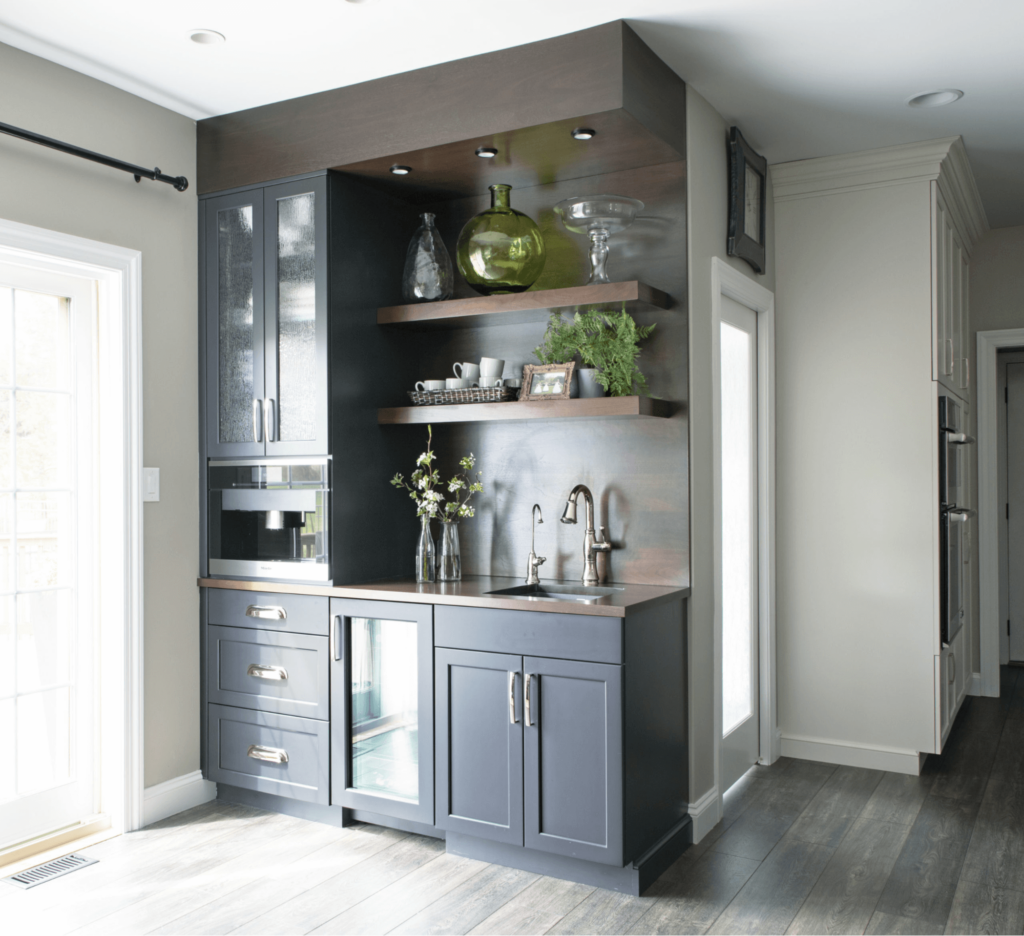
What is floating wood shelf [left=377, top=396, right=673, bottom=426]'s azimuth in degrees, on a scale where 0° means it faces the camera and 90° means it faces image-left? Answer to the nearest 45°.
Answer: approximately 45°

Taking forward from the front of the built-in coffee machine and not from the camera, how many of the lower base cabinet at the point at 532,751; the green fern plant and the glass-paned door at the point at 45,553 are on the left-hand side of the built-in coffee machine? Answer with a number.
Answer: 2

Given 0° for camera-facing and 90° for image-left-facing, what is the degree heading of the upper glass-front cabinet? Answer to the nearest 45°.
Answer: approximately 45°

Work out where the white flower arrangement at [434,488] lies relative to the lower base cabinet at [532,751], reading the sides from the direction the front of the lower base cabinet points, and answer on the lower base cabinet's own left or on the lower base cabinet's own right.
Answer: on the lower base cabinet's own right

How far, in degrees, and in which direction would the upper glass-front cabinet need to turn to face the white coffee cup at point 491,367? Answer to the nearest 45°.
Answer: approximately 135° to its left
